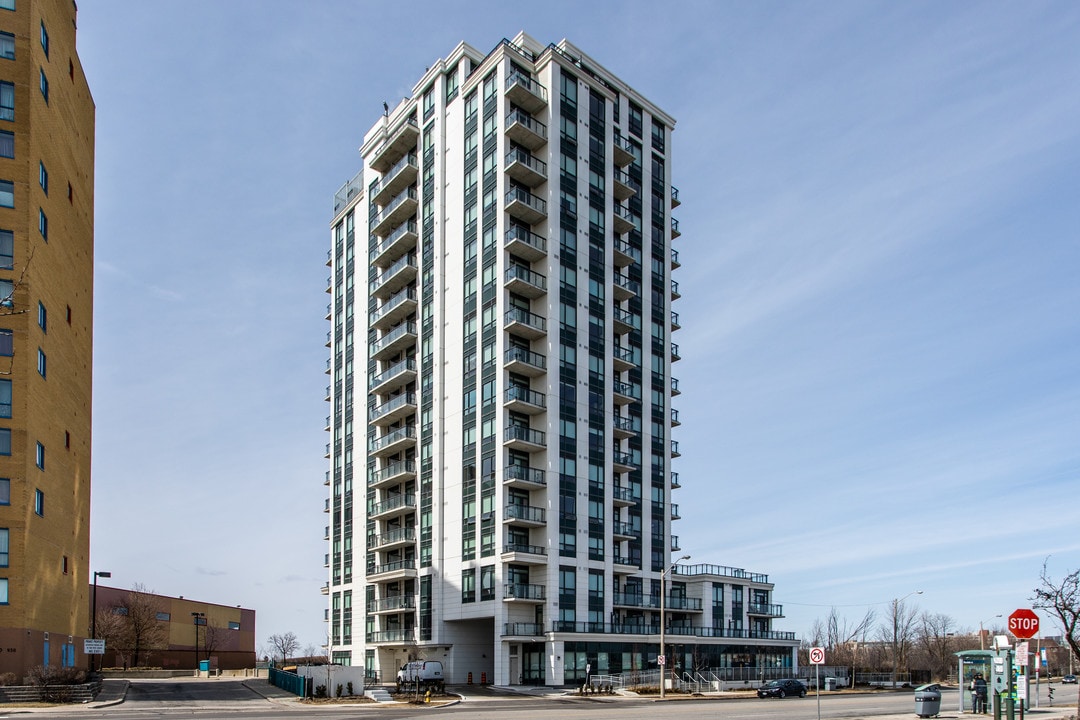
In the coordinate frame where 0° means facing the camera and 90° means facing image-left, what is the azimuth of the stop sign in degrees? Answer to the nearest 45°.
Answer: approximately 0°
